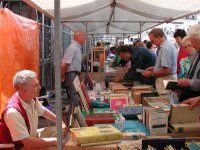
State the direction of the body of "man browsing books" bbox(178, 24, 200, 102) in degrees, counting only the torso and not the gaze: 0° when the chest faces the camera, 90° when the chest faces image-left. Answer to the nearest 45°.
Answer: approximately 90°

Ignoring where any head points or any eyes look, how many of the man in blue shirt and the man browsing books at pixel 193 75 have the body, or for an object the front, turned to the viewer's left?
2

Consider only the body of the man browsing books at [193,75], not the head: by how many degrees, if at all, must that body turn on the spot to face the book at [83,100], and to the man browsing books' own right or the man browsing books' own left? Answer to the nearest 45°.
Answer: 0° — they already face it

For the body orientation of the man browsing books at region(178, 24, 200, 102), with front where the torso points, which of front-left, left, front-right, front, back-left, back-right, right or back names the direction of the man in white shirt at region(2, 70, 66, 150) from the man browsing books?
front-left

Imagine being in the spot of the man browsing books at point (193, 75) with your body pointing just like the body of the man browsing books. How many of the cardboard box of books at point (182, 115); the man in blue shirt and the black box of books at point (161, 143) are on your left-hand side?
2

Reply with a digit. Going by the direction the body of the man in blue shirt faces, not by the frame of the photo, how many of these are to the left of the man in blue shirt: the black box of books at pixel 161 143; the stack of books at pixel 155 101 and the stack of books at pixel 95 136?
3

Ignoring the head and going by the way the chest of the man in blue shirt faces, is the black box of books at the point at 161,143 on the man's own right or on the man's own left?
on the man's own left

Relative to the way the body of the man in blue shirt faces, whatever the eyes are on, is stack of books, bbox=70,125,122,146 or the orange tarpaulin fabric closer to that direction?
the orange tarpaulin fabric

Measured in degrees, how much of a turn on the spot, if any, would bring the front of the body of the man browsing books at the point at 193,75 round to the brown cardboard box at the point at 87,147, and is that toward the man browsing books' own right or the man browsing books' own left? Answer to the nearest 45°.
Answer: approximately 45° to the man browsing books' own left

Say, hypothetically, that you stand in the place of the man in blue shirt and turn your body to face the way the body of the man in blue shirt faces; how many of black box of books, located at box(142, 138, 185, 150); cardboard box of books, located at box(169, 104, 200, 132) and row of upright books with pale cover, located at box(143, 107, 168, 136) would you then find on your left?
3

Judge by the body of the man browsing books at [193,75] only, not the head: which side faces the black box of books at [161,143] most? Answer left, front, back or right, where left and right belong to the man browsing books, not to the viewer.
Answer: left

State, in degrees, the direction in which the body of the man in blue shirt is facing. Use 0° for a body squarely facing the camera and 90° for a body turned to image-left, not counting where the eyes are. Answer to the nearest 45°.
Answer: approximately 90°
